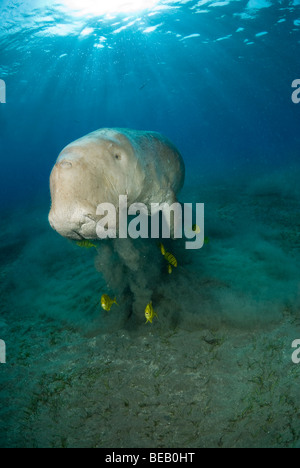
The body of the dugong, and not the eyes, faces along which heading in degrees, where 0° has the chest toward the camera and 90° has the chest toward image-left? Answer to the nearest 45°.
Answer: approximately 45°
